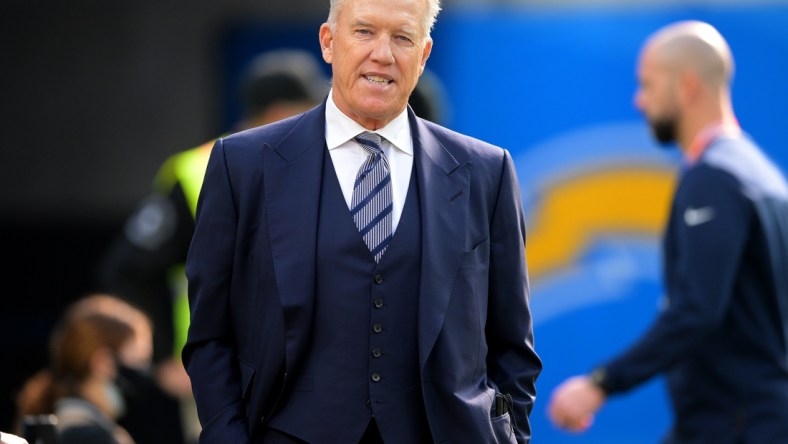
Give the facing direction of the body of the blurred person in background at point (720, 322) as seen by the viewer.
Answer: to the viewer's left

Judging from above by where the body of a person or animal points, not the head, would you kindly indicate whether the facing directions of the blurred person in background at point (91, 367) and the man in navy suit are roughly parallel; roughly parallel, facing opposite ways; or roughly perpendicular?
roughly perpendicular

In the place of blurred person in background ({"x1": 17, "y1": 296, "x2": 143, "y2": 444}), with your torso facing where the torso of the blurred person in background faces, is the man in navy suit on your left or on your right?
on your right

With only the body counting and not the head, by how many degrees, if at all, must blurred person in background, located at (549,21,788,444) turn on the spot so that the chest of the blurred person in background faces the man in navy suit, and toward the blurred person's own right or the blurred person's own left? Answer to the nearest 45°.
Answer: approximately 45° to the blurred person's own left

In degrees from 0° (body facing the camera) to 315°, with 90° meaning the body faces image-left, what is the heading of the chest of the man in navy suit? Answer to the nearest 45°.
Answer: approximately 0°

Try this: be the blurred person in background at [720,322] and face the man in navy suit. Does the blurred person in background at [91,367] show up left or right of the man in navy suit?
right

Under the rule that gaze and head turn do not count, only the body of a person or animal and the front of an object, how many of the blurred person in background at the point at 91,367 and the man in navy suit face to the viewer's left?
0

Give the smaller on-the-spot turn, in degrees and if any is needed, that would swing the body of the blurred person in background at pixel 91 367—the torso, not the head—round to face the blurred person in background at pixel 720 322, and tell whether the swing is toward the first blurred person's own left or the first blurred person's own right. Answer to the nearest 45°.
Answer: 0° — they already face them

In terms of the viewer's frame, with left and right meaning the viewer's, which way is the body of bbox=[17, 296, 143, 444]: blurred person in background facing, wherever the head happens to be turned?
facing to the right of the viewer

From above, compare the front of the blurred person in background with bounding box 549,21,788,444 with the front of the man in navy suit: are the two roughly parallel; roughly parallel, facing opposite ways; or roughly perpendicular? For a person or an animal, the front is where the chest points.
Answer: roughly perpendicular

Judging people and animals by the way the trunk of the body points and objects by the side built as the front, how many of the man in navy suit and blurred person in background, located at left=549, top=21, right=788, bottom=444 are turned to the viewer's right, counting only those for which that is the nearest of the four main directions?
0

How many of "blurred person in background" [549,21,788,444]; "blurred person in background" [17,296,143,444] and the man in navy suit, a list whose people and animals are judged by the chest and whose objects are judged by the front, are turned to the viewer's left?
1
